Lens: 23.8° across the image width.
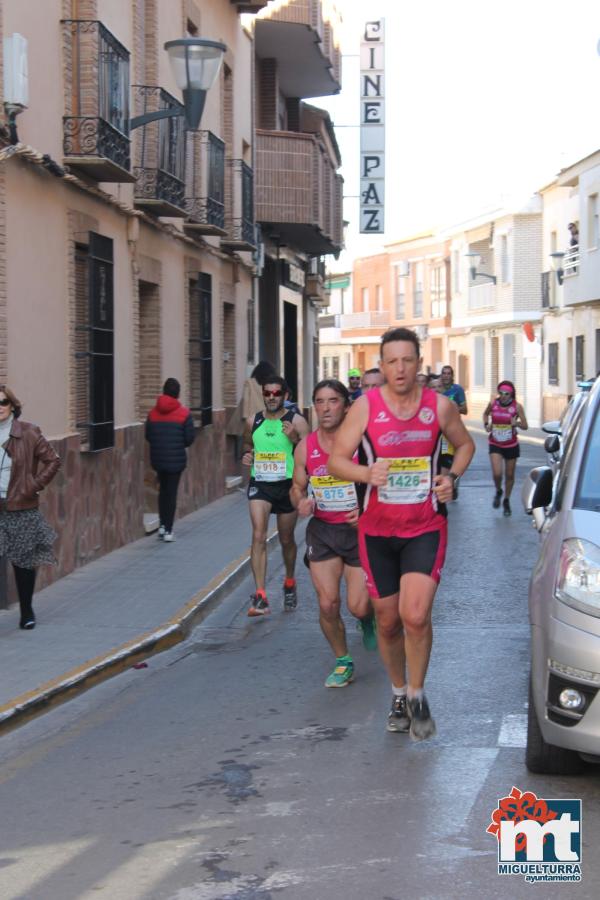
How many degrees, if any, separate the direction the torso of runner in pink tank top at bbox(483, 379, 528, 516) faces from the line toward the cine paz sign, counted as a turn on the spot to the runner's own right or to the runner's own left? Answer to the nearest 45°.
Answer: approximately 180°

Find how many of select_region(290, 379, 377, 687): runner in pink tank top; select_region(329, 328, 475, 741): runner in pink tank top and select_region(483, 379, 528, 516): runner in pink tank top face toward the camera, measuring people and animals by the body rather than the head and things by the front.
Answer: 3

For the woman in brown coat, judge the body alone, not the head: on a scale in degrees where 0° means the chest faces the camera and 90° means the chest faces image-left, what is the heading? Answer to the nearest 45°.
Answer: approximately 45°

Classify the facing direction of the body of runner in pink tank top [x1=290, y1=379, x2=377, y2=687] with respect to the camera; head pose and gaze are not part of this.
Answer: toward the camera

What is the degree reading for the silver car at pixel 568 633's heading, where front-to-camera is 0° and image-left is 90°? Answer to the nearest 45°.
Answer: approximately 0°

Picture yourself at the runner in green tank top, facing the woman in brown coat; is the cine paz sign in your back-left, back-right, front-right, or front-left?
back-right

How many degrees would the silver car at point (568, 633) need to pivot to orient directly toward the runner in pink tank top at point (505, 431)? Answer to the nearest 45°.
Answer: approximately 180°

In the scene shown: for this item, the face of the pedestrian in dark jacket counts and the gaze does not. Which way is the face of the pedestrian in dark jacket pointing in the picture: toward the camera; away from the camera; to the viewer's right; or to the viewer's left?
away from the camera

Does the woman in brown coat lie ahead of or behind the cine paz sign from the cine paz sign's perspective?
ahead

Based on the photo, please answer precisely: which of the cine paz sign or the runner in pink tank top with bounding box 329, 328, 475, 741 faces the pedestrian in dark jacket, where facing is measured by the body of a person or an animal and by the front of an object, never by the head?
the cine paz sign

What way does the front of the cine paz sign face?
toward the camera

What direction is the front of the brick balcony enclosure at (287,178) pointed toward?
to the viewer's right

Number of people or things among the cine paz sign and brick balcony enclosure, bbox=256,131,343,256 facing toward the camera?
1

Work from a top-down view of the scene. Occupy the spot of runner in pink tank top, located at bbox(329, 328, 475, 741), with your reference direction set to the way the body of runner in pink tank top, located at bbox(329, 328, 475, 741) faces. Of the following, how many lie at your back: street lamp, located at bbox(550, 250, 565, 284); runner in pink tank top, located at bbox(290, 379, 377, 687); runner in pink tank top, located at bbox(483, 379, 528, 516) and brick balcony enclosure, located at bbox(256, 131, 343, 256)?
4
